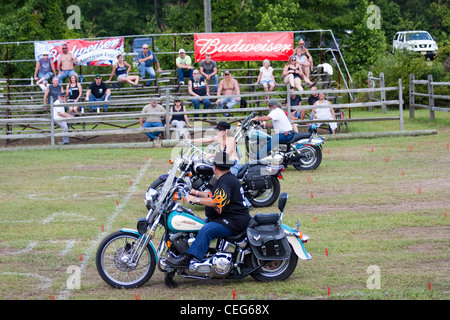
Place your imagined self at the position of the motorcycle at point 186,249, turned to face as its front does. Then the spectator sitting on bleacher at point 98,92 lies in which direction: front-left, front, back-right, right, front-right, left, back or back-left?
right

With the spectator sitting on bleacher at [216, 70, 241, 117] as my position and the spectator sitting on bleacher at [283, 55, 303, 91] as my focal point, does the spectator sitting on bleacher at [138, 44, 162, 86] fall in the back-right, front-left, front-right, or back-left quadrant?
back-left

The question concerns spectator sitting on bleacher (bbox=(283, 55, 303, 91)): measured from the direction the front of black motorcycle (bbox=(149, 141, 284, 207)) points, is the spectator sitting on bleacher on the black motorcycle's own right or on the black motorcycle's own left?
on the black motorcycle's own right

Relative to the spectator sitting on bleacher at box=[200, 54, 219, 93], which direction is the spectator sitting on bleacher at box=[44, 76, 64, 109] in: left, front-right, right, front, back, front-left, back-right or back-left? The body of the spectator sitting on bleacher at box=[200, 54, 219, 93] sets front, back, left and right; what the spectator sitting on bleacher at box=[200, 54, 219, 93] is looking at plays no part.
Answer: right

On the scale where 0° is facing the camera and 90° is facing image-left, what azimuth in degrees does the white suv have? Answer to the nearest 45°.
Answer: approximately 315°

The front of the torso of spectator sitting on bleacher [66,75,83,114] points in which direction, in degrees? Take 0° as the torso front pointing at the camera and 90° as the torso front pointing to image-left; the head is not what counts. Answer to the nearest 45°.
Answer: approximately 0°

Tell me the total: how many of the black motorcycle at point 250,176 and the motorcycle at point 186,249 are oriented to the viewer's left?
2

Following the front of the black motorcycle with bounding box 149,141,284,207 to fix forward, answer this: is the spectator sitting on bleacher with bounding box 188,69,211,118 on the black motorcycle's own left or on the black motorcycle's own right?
on the black motorcycle's own right

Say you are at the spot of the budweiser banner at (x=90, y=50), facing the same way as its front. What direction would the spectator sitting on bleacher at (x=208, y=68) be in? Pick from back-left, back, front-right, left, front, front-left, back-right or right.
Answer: front-left

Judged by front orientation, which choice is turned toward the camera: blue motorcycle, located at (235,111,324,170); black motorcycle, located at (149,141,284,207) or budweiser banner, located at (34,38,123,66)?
the budweiser banner

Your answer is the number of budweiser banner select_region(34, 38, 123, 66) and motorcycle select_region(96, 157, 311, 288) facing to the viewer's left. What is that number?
1

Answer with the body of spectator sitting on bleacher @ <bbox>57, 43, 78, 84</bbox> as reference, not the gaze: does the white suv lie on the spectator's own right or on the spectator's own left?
on the spectator's own left
